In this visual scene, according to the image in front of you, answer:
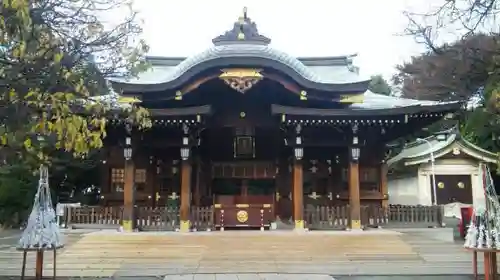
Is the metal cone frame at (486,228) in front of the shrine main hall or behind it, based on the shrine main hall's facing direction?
in front

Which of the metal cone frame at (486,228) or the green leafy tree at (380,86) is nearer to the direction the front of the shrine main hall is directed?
the metal cone frame

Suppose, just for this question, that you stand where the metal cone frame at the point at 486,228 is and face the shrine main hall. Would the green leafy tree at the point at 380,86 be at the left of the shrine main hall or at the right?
right

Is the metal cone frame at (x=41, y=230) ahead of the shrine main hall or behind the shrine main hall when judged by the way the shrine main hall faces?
ahead

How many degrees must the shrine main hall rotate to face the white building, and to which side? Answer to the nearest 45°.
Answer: approximately 135° to its left

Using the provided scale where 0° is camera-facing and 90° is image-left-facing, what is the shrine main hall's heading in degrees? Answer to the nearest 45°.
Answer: approximately 0°

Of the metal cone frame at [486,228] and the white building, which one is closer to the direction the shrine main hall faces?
the metal cone frame

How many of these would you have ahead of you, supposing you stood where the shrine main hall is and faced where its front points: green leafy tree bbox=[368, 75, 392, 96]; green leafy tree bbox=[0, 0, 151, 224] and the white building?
1
